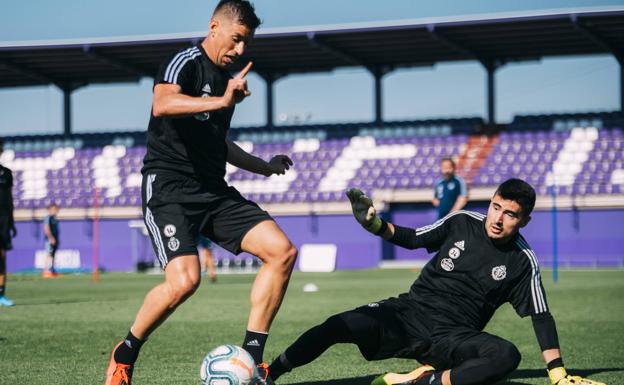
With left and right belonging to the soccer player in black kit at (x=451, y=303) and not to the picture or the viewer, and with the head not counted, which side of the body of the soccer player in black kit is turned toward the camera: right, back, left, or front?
front

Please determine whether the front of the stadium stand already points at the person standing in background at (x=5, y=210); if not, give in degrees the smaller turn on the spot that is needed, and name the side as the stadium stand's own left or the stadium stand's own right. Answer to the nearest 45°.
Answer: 0° — it already faces them

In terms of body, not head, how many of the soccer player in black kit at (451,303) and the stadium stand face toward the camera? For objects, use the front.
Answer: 2

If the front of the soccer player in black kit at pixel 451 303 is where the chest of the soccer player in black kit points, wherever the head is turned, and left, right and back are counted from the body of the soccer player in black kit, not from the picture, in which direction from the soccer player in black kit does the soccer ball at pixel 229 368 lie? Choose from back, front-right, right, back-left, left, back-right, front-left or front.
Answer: front-right

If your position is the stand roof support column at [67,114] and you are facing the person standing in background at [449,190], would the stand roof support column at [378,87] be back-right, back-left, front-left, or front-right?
front-left

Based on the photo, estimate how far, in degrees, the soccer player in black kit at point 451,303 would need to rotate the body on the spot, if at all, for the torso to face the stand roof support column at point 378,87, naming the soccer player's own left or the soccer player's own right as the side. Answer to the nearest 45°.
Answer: approximately 180°

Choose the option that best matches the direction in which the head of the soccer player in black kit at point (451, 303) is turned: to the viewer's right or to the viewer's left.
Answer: to the viewer's left

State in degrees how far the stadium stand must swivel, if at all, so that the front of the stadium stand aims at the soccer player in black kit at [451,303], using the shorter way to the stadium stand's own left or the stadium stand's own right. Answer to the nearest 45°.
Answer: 0° — it already faces them

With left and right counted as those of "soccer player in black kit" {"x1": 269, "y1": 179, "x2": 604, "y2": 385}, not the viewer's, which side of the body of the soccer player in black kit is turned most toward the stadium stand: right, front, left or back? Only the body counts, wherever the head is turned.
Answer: back

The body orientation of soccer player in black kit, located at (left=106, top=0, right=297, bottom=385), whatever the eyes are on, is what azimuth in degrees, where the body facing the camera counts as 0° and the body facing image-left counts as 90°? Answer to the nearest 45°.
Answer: approximately 315°

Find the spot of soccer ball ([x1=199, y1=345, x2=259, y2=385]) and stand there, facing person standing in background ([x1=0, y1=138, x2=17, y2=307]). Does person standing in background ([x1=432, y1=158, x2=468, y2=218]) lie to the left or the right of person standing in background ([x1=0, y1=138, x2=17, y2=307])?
right
